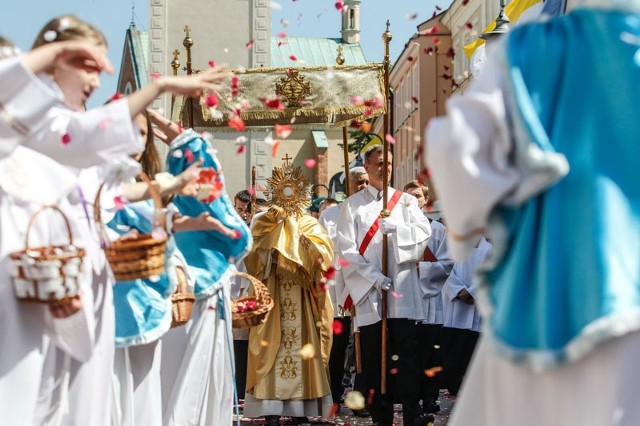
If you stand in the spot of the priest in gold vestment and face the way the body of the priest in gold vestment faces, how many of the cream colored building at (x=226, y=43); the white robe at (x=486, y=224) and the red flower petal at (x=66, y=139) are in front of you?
2

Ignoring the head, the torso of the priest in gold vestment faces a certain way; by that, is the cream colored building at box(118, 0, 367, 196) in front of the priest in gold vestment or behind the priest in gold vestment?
behind

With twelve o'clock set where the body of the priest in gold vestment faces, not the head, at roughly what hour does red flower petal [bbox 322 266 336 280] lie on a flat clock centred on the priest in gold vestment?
The red flower petal is roughly at 11 o'clock from the priest in gold vestment.

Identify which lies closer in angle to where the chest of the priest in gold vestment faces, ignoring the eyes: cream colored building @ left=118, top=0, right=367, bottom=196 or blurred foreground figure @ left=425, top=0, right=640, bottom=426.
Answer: the blurred foreground figure

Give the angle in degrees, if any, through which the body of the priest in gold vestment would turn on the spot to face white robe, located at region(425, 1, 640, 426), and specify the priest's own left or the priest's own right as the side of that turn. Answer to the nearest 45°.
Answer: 0° — they already face it

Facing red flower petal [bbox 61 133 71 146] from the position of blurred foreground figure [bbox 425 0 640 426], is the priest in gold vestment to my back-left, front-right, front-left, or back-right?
front-right

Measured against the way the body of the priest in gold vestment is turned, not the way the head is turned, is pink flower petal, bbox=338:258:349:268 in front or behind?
in front

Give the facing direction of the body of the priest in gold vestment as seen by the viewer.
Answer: toward the camera

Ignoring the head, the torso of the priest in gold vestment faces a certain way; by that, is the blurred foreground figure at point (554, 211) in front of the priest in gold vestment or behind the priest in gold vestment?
in front

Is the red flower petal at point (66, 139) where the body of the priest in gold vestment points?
yes

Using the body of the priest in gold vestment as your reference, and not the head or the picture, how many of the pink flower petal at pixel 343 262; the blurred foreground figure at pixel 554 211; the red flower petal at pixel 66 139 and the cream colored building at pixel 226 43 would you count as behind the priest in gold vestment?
1
